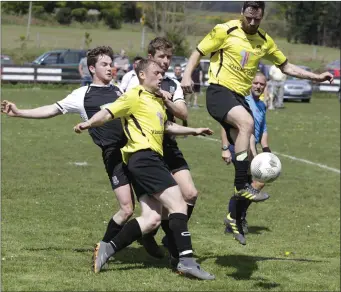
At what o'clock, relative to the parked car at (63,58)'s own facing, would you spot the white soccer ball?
The white soccer ball is roughly at 9 o'clock from the parked car.

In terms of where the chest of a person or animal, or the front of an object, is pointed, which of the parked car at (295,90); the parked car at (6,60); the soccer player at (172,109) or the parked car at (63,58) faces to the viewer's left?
the parked car at (63,58)

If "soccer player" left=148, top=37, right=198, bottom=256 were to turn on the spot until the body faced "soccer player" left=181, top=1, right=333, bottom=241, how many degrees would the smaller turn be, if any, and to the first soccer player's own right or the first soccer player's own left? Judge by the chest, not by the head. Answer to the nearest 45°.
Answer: approximately 45° to the first soccer player's own left

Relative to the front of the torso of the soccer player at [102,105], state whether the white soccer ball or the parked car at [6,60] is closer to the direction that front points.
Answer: the white soccer ball

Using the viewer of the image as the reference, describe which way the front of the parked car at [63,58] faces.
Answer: facing to the left of the viewer

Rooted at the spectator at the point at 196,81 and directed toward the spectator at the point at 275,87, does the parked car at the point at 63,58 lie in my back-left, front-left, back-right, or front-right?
back-left

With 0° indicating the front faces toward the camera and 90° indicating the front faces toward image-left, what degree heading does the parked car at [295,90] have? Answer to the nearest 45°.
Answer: approximately 0°

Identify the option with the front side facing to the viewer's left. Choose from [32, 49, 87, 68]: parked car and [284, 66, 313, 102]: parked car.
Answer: [32, 49, 87, 68]: parked car
